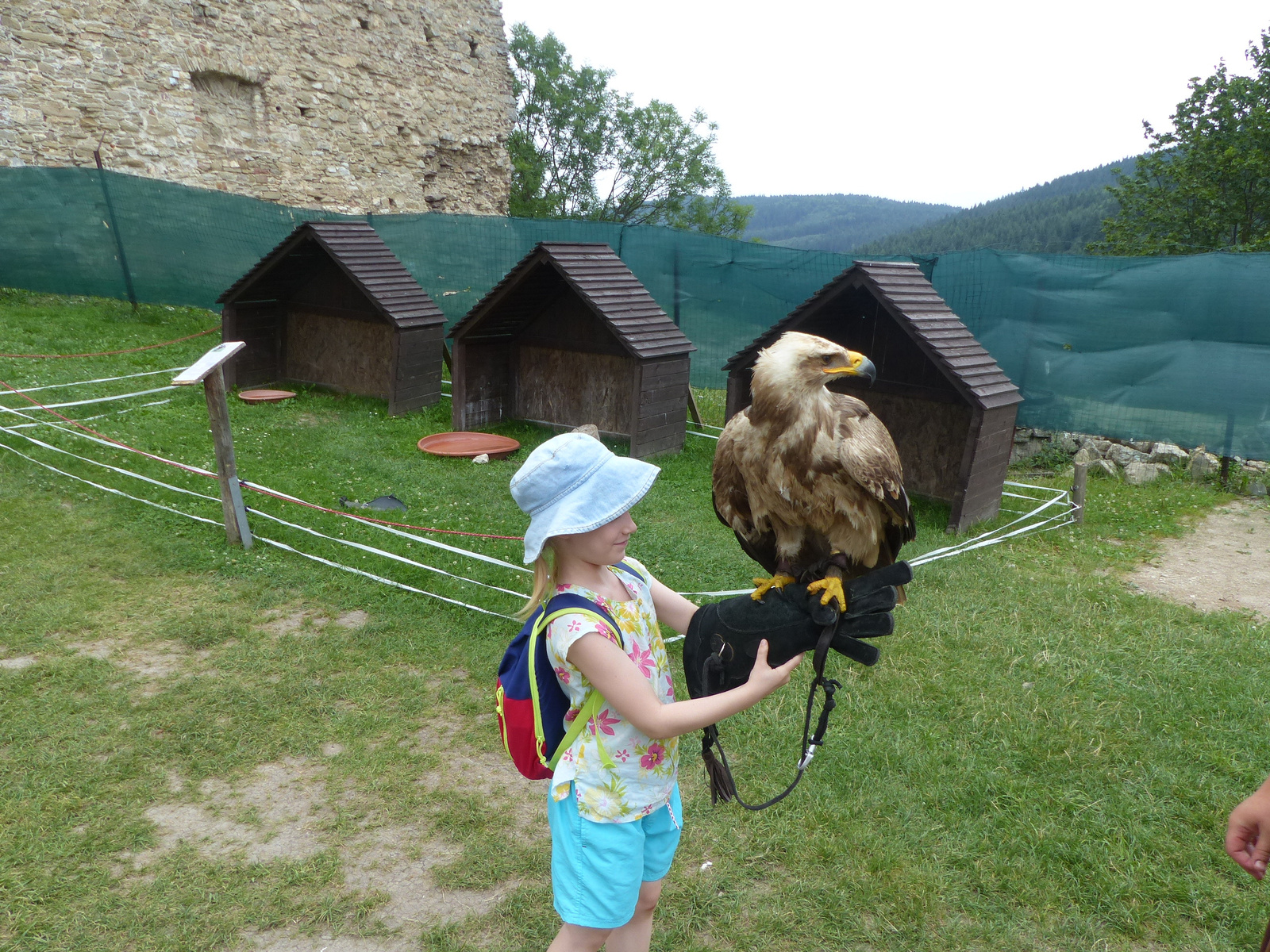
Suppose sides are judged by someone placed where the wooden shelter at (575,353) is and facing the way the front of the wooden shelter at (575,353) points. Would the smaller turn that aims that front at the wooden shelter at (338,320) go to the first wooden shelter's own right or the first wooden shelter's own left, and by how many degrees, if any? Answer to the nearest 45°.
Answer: approximately 90° to the first wooden shelter's own right

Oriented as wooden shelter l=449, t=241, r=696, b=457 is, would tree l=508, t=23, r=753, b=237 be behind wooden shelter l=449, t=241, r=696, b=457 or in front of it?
behind

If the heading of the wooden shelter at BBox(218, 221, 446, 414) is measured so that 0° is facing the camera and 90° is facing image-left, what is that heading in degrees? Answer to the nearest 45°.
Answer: approximately 45°

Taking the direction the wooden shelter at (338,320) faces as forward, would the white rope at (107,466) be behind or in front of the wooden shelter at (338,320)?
in front

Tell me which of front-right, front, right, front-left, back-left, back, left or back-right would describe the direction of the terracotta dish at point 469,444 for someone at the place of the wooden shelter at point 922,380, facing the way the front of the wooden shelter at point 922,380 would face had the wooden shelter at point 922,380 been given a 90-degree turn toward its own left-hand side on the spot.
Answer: back-right

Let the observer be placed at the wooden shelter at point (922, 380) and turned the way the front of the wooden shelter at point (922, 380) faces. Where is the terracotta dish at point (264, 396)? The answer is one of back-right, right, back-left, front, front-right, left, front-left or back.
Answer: front-right

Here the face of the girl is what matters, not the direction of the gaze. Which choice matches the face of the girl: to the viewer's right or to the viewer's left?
to the viewer's right

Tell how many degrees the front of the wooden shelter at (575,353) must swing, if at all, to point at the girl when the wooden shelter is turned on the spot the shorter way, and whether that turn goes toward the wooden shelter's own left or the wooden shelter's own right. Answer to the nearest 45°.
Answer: approximately 45° to the wooden shelter's own left

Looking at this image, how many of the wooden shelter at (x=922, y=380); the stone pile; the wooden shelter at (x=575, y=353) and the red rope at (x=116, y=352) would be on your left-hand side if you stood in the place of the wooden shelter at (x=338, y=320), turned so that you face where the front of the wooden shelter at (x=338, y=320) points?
3

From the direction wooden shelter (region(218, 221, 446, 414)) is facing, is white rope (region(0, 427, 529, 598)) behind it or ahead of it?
ahead

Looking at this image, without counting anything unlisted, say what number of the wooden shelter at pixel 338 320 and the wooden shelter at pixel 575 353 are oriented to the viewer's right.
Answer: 0
